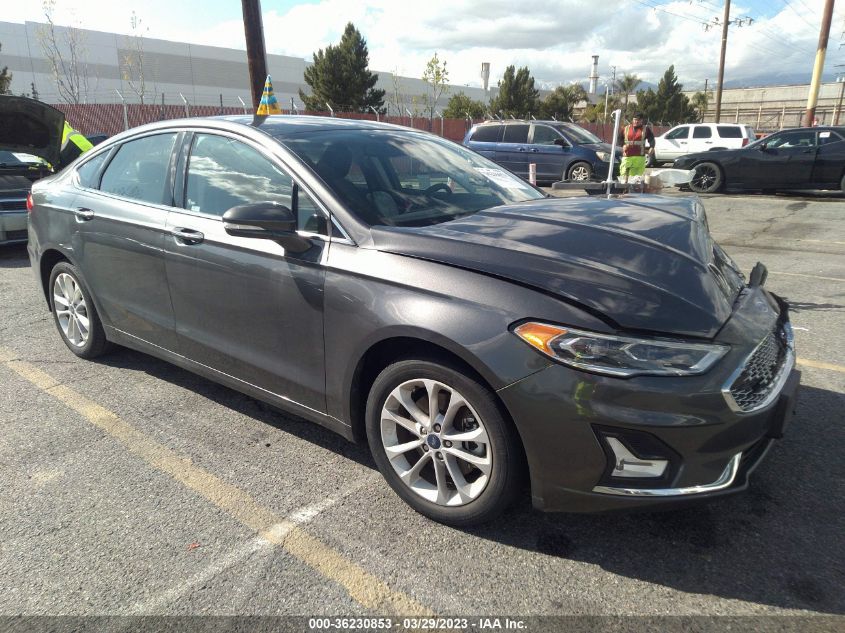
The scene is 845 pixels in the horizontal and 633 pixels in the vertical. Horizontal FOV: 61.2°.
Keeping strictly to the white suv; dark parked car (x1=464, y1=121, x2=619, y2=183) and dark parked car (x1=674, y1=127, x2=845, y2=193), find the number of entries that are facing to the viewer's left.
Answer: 2

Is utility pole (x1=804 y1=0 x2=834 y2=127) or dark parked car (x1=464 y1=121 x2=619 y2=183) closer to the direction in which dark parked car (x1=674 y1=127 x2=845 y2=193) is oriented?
the dark parked car

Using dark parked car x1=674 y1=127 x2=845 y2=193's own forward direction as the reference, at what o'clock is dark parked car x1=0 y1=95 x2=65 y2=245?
dark parked car x1=0 y1=95 x2=65 y2=245 is roughly at 10 o'clock from dark parked car x1=674 y1=127 x2=845 y2=193.

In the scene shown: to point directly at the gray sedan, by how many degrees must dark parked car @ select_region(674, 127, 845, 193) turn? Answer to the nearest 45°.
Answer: approximately 90° to its left

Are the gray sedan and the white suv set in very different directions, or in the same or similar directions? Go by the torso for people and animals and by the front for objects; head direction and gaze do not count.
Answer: very different directions

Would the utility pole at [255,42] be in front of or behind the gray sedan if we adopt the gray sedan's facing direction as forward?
behind

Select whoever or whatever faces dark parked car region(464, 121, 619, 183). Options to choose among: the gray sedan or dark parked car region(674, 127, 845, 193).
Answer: dark parked car region(674, 127, 845, 193)

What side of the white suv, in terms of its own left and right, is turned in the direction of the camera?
left

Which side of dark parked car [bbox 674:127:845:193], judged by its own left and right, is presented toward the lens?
left

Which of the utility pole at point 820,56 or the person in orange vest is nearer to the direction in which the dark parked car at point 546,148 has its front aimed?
the person in orange vest

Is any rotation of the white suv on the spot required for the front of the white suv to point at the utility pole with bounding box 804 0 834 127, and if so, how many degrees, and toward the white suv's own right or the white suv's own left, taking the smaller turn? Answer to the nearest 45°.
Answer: approximately 135° to the white suv's own right

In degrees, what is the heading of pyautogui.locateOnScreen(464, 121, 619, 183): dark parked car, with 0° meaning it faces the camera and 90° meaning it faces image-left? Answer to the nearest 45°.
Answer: approximately 315°
